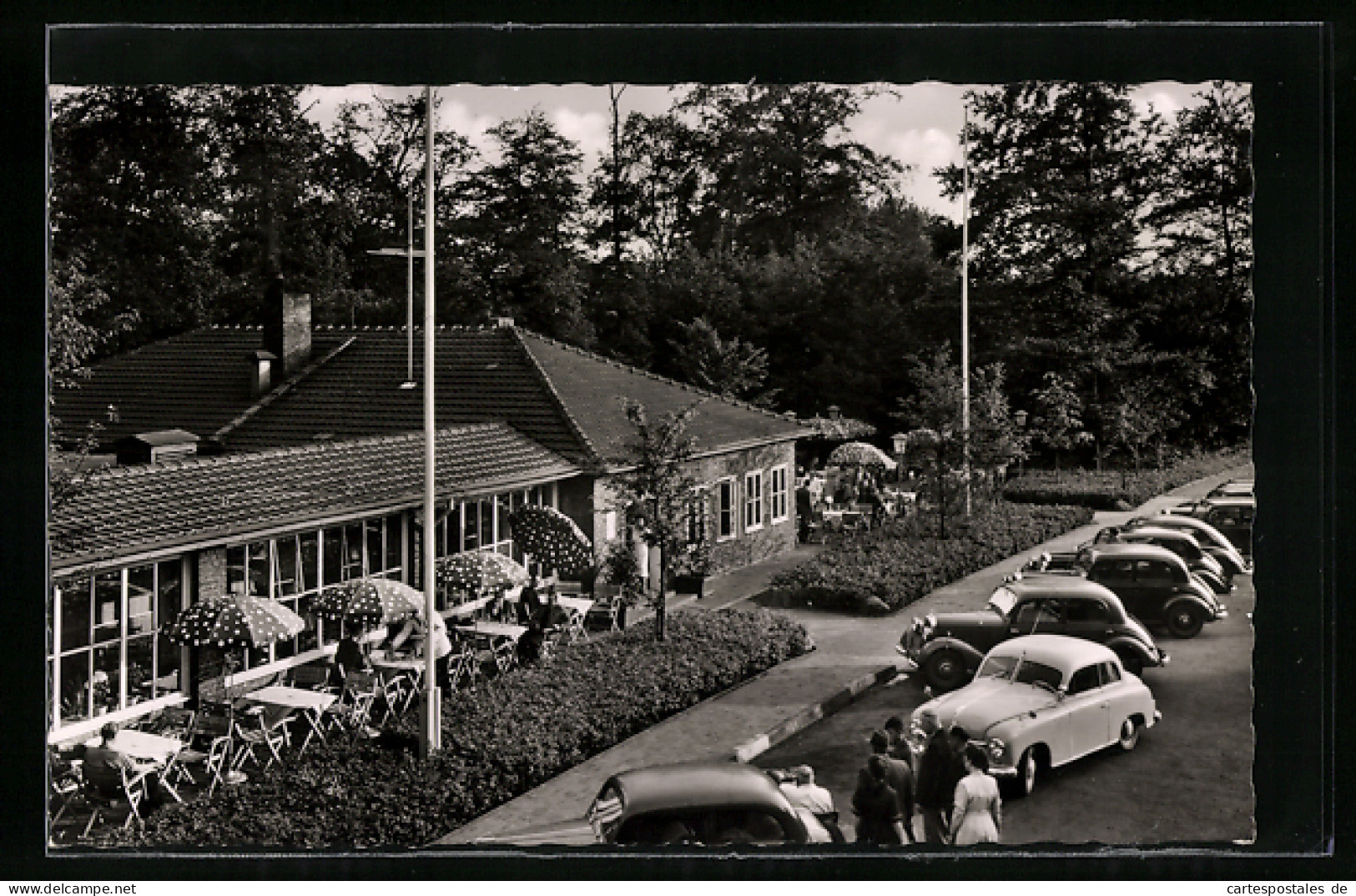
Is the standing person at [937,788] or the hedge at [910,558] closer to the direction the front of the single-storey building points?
the standing person

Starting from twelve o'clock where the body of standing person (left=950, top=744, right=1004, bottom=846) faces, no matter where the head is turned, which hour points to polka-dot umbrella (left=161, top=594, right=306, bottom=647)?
The polka-dot umbrella is roughly at 9 o'clock from the standing person.

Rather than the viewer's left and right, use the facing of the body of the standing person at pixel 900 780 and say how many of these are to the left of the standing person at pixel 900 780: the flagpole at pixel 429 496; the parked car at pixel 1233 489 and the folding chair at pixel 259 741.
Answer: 2

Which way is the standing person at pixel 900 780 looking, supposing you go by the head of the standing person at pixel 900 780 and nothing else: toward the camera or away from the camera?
away from the camera

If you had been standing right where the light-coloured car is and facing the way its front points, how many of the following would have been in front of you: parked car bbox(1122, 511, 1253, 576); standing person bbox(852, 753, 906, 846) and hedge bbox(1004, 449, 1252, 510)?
1

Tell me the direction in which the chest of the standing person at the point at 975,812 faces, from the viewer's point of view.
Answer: away from the camera

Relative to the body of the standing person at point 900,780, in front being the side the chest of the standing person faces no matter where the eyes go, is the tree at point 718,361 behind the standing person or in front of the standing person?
in front

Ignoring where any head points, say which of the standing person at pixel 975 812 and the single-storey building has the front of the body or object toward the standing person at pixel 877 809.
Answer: the single-storey building

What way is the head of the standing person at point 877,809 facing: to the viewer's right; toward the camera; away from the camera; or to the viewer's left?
away from the camera

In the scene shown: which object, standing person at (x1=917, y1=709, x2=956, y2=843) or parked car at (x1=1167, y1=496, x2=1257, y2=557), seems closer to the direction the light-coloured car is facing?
the standing person

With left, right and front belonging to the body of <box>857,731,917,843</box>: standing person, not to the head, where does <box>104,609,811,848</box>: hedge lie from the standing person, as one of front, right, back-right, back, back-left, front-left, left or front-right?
left

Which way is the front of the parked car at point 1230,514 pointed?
to the viewer's left

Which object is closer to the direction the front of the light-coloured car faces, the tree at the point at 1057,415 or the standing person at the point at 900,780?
the standing person

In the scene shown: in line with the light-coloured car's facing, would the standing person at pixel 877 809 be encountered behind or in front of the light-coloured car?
in front

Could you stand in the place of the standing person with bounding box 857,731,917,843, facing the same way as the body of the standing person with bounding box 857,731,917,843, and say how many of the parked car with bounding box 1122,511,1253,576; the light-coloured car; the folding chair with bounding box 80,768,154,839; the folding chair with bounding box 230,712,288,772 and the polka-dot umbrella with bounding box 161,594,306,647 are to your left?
3

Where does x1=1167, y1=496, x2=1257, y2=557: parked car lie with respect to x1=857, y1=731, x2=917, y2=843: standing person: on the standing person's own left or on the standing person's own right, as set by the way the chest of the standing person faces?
on the standing person's own right
